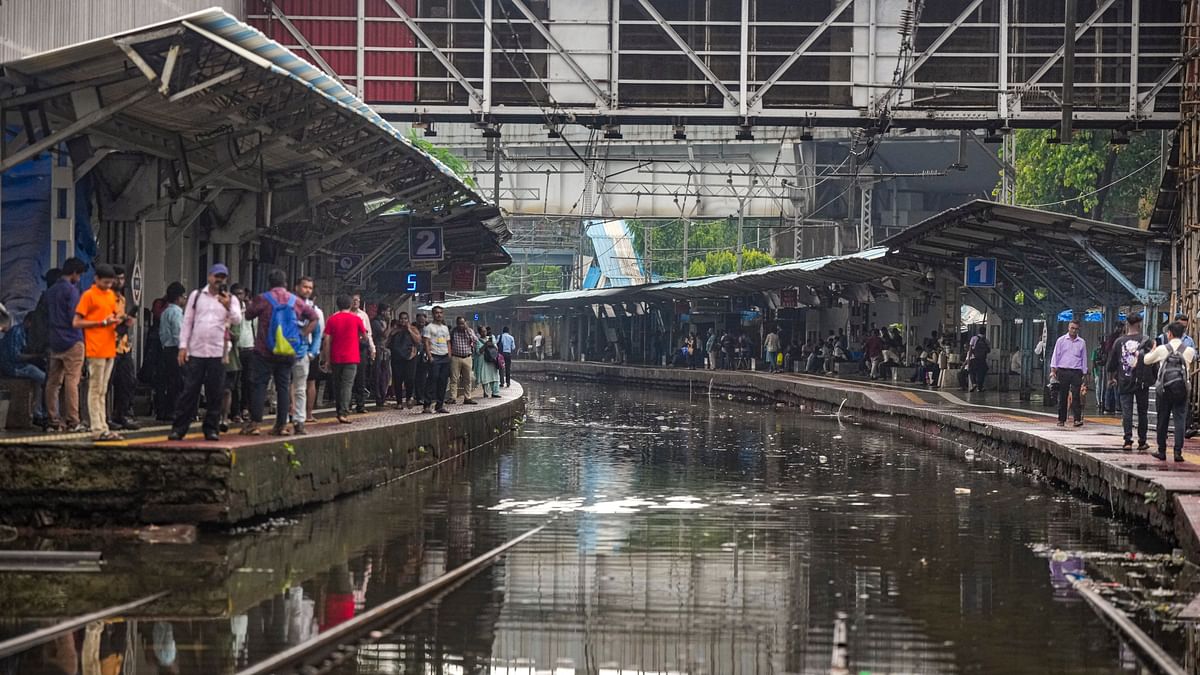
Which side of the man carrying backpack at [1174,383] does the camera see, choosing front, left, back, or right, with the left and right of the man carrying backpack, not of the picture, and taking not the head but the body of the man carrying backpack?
back

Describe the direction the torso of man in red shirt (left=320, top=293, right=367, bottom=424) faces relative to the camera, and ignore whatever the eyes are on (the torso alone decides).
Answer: away from the camera

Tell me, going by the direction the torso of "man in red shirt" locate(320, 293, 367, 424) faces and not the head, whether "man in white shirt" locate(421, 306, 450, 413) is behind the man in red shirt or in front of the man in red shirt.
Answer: in front

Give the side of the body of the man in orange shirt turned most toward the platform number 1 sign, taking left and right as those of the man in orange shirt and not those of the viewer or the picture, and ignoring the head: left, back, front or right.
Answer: left

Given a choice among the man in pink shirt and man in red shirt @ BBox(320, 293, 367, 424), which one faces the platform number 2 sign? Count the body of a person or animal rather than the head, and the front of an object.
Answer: the man in red shirt

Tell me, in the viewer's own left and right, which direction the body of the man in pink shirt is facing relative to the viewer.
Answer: facing the viewer

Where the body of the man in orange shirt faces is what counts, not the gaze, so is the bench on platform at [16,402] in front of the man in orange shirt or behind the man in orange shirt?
behind

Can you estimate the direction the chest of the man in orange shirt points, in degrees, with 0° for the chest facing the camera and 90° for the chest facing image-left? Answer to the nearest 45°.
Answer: approximately 315°

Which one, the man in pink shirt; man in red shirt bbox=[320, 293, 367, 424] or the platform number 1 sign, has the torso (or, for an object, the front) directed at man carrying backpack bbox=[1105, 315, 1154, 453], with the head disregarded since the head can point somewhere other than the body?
the platform number 1 sign

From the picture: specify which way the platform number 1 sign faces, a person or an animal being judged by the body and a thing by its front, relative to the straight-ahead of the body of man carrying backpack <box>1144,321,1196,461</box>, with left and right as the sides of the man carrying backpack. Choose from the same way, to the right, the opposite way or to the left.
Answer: the opposite way

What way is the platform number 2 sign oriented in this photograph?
toward the camera

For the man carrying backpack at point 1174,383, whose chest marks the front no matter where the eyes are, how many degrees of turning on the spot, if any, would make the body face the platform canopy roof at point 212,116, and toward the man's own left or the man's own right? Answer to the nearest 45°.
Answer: approximately 90° to the man's own left

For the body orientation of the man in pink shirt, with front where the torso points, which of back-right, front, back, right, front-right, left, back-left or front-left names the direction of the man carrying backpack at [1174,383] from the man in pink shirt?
left
